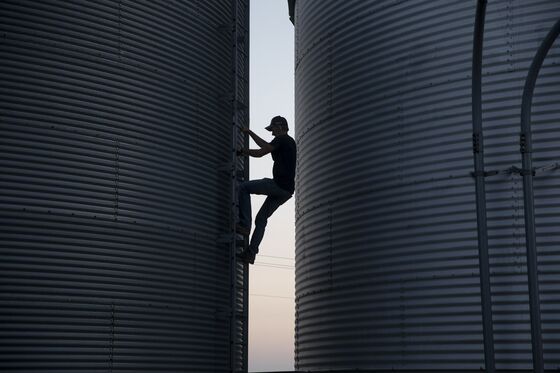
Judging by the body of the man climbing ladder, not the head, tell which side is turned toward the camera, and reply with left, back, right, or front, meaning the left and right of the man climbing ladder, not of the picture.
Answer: left

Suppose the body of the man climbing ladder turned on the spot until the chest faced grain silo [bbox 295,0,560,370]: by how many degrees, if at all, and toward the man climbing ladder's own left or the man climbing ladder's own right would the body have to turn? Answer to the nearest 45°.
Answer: approximately 180°

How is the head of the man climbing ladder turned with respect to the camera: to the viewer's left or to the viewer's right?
to the viewer's left

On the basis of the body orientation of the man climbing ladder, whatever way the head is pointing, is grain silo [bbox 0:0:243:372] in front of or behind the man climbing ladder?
in front
